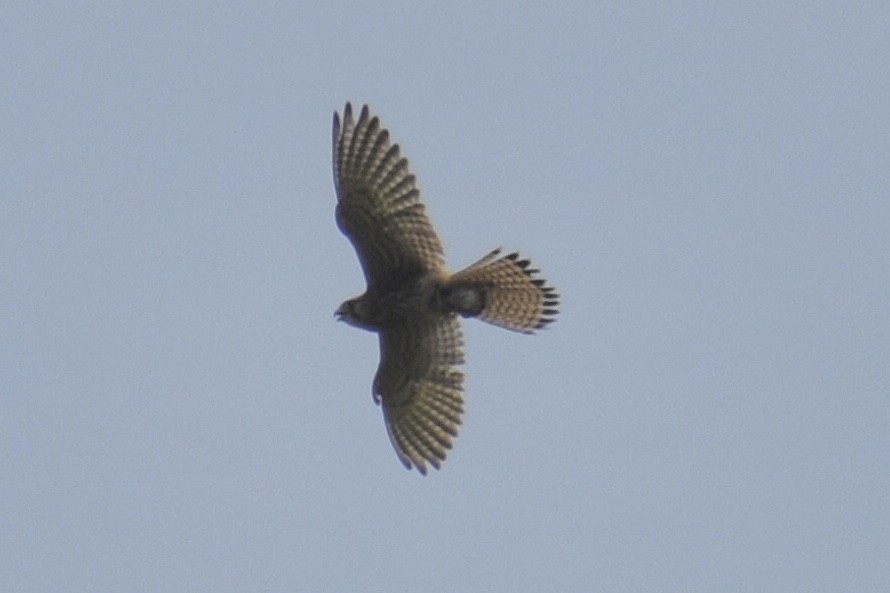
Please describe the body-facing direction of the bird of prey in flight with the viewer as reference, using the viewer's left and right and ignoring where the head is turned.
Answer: facing to the left of the viewer
